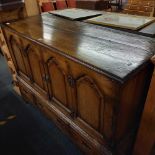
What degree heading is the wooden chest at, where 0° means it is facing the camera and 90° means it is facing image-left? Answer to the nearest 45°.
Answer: approximately 45°
